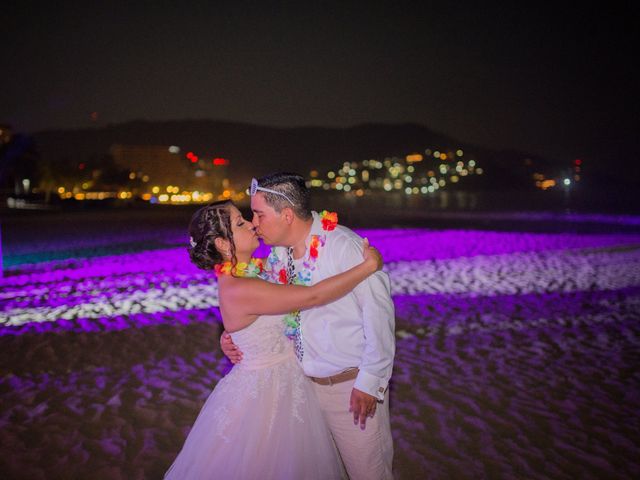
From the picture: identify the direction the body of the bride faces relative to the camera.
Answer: to the viewer's right

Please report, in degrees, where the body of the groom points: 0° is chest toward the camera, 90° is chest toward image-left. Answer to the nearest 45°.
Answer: approximately 45°

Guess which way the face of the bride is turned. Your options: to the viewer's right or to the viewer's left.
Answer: to the viewer's right
